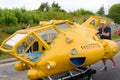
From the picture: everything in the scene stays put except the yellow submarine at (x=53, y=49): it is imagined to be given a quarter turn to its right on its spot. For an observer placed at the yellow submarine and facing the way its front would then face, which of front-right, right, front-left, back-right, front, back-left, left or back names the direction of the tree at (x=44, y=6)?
front-right

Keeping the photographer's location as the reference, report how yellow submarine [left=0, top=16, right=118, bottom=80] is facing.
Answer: facing the viewer and to the left of the viewer
